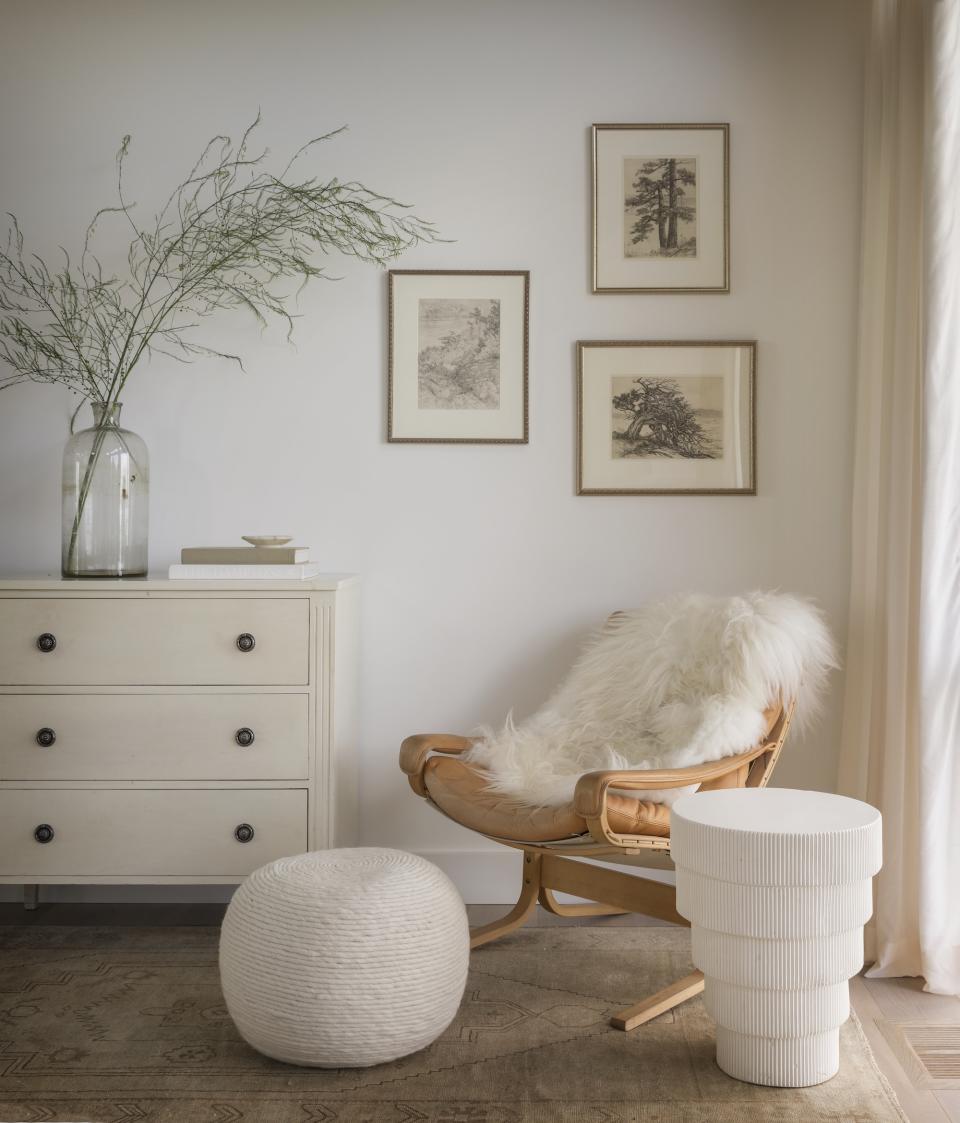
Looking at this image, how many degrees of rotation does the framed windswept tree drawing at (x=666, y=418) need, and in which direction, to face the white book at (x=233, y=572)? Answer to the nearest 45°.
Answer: approximately 45° to its right

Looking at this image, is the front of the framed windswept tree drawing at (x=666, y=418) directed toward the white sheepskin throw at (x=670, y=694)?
yes

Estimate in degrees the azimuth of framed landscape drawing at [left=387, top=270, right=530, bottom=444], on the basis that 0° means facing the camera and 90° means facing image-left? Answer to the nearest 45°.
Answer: approximately 0°

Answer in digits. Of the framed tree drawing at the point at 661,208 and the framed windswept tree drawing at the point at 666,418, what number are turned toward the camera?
2

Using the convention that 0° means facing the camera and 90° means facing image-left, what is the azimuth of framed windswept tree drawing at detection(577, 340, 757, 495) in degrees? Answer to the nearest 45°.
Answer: approximately 0°

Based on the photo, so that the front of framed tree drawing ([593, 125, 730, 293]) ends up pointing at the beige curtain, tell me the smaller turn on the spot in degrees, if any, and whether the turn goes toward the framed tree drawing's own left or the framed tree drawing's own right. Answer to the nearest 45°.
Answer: approximately 45° to the framed tree drawing's own left
